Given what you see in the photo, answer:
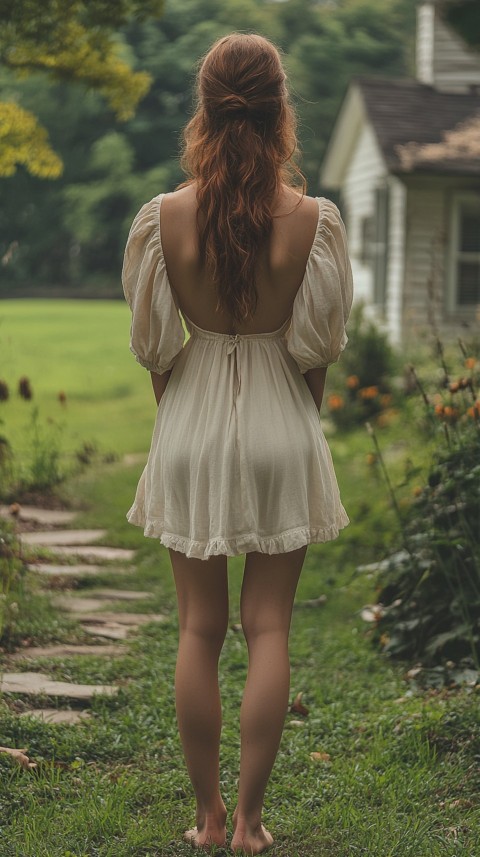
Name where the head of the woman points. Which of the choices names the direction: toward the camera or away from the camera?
away from the camera

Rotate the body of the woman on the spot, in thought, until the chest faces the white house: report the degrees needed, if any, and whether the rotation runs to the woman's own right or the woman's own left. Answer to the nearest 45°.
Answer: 0° — they already face it

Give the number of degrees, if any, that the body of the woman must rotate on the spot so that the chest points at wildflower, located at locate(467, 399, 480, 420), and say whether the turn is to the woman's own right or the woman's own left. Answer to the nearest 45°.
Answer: approximately 45° to the woman's own right

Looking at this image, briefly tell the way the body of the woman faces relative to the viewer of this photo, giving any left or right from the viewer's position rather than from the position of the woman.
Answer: facing away from the viewer

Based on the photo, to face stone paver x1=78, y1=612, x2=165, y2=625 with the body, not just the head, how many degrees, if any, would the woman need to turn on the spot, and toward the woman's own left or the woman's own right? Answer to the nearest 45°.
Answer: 0° — they already face it
